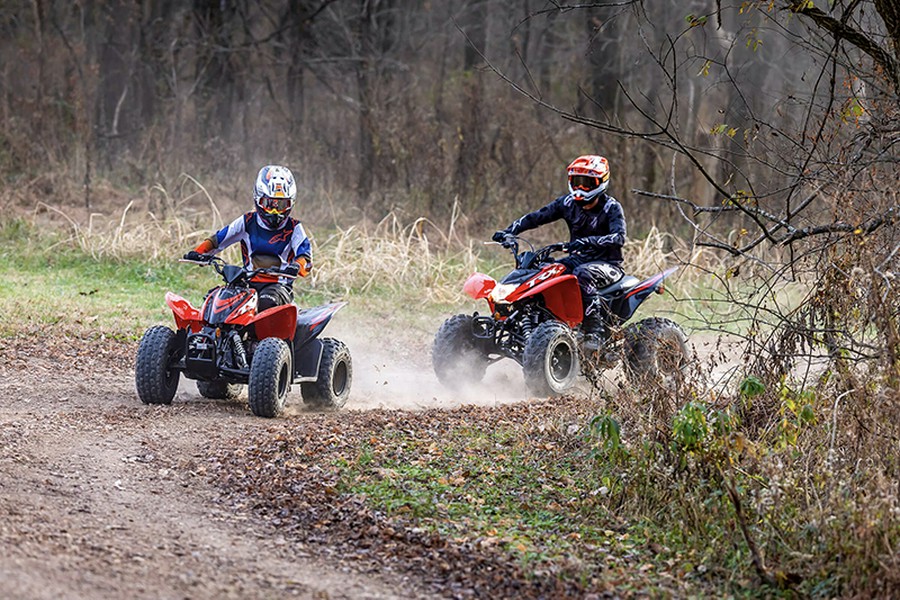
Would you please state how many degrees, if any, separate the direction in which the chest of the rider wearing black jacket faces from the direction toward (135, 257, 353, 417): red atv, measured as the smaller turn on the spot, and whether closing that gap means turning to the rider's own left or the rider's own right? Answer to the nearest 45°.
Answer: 0° — they already face it

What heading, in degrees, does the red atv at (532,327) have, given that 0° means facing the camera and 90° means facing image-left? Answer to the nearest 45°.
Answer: approximately 45°

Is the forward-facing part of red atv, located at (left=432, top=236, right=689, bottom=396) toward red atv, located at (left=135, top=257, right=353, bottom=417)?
yes

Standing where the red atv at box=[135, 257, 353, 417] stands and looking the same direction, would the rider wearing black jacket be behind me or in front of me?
behind

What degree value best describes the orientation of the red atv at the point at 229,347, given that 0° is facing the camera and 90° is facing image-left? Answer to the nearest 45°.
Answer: approximately 45°

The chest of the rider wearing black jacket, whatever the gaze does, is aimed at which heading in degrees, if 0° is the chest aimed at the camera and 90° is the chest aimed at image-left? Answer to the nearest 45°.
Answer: approximately 45°

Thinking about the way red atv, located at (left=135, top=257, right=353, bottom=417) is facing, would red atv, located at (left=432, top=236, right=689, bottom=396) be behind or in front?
behind
